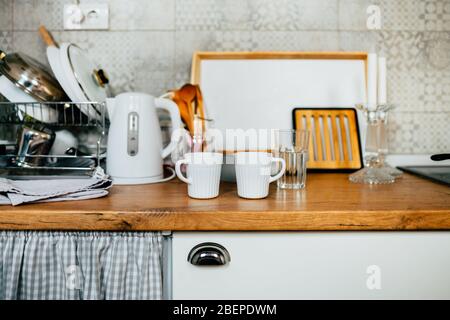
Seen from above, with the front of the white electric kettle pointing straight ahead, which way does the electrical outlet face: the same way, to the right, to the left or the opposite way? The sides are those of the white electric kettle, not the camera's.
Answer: to the left

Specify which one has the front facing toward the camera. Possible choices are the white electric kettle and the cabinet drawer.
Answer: the cabinet drawer

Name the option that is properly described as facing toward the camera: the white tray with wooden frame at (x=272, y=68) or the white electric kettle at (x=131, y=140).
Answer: the white tray with wooden frame

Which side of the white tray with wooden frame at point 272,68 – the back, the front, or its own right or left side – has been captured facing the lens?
front

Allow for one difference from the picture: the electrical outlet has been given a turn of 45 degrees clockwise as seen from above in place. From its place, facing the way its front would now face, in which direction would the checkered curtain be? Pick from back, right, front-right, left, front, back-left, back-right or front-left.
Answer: front-left

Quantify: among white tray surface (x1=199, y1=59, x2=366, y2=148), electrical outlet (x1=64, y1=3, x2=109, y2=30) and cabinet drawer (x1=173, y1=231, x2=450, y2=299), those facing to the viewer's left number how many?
0

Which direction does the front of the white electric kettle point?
to the viewer's left

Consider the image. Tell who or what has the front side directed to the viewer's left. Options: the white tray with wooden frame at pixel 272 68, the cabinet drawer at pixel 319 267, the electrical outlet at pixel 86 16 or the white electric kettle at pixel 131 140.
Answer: the white electric kettle

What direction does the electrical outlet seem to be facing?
toward the camera
